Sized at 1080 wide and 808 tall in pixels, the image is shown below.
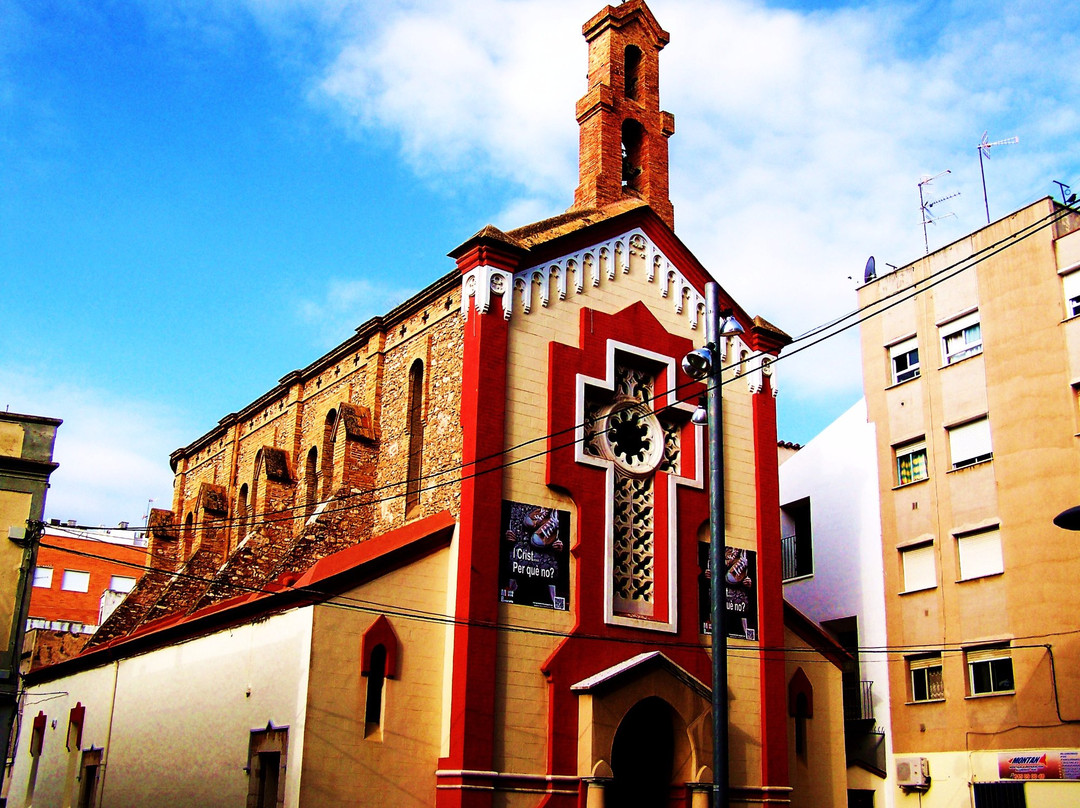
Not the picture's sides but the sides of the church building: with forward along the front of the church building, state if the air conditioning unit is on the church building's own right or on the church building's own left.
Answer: on the church building's own left

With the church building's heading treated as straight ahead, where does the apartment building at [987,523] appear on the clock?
The apartment building is roughly at 10 o'clock from the church building.

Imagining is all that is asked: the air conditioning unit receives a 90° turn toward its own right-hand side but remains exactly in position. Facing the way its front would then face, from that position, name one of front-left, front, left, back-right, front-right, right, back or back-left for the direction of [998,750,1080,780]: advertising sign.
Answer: back

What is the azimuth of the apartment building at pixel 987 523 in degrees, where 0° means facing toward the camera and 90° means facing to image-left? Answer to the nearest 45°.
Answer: approximately 45°

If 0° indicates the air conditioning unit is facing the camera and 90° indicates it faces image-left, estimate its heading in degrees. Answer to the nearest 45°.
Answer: approximately 45°

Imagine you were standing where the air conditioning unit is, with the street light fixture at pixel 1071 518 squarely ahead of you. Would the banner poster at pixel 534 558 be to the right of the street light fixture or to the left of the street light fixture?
right

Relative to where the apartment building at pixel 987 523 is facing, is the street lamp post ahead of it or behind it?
ahead

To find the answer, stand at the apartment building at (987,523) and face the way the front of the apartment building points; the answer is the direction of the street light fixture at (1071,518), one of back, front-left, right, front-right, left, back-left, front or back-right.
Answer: front-left

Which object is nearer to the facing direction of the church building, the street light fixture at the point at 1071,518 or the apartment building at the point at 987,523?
the street light fixture
